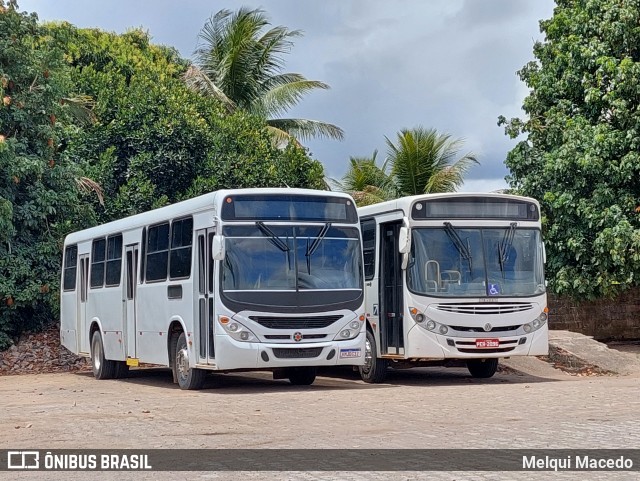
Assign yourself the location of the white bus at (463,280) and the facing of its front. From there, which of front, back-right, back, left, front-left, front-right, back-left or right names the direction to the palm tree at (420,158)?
back-left

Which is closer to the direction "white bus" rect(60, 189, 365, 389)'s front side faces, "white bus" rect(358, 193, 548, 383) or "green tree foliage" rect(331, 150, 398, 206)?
the white bus

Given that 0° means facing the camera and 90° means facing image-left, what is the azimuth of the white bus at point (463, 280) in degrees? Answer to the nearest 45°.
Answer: approximately 315°

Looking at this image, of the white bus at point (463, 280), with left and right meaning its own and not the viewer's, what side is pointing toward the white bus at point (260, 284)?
right

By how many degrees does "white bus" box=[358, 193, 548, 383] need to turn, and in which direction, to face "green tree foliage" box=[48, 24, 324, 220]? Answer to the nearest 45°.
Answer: approximately 180°

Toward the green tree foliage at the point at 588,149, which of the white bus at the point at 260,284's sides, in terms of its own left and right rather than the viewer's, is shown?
left

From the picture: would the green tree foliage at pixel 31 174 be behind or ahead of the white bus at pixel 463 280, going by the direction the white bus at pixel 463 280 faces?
behind

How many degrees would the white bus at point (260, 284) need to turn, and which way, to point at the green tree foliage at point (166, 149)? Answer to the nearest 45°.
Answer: approximately 135° to its left

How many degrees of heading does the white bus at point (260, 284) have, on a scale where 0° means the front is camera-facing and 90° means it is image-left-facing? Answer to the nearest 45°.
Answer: approximately 315°
